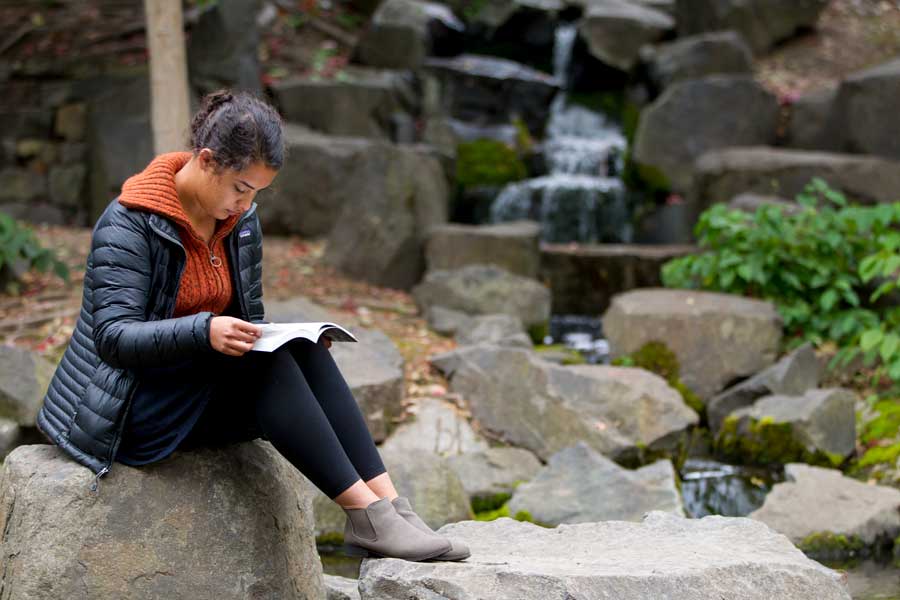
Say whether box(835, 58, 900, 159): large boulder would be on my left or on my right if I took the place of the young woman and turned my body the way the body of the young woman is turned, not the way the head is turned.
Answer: on my left

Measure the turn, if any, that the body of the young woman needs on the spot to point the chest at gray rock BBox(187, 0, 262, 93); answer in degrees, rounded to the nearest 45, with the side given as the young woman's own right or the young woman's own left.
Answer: approximately 135° to the young woman's own left

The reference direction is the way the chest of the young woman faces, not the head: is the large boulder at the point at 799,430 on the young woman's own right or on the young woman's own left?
on the young woman's own left

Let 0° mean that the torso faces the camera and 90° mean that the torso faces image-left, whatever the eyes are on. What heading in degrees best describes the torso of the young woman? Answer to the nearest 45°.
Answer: approximately 315°

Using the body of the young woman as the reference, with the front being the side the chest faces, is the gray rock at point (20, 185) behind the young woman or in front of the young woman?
behind

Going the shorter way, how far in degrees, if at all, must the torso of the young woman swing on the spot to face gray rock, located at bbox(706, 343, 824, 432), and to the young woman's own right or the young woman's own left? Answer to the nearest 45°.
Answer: approximately 90° to the young woman's own left

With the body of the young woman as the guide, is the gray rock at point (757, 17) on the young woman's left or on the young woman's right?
on the young woman's left

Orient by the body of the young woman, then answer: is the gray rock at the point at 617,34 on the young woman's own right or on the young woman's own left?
on the young woman's own left

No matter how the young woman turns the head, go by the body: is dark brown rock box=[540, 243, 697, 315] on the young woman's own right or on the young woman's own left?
on the young woman's own left

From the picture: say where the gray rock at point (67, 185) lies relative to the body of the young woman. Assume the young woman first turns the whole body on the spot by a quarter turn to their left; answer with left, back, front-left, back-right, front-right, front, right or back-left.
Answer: front-left
